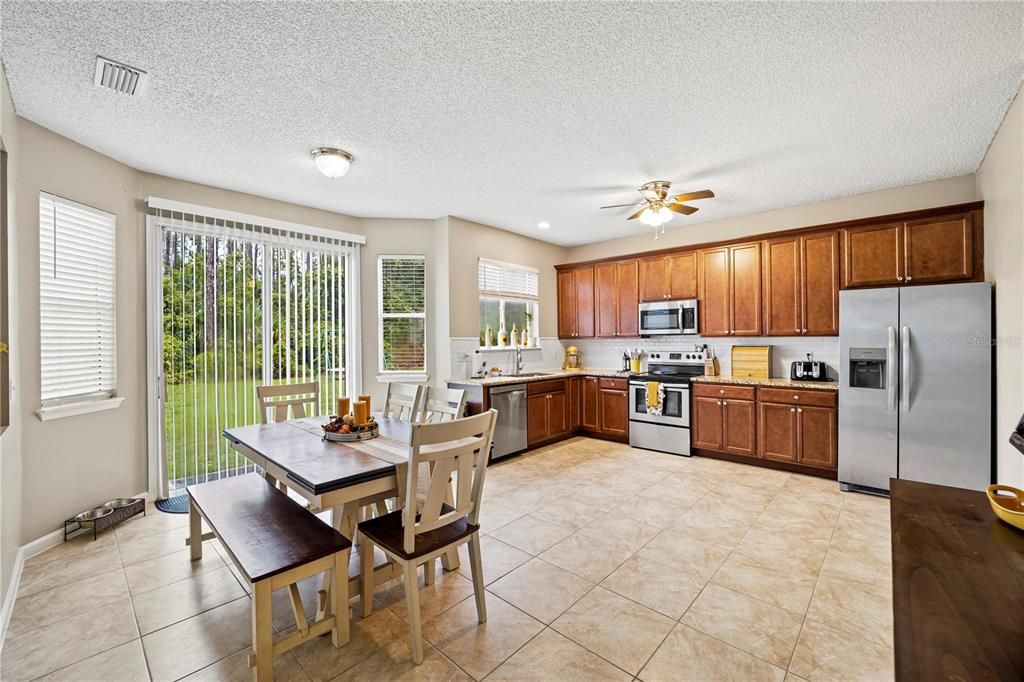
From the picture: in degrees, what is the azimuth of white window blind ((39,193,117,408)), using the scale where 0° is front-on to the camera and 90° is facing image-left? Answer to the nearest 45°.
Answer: approximately 315°

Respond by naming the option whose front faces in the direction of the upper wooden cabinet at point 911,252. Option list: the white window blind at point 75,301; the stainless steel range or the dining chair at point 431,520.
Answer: the white window blind

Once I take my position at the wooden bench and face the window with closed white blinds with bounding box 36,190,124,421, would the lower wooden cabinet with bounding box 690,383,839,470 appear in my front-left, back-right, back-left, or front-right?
back-right

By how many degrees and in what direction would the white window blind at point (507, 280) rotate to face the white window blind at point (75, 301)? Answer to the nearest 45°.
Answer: approximately 90° to its right

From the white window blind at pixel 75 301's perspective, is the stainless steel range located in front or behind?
in front

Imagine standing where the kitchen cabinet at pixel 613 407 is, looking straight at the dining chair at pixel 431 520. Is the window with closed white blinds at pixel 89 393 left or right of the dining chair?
right

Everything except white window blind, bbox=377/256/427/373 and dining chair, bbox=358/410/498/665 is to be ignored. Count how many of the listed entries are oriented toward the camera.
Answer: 1

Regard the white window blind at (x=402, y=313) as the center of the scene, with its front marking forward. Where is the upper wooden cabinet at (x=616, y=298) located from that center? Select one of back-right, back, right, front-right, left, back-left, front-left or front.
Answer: left

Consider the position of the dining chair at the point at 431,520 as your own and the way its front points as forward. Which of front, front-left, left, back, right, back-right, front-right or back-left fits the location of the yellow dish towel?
right
